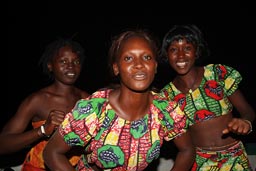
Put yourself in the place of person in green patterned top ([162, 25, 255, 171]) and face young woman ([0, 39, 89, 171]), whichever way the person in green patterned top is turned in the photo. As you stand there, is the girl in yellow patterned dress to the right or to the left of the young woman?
left

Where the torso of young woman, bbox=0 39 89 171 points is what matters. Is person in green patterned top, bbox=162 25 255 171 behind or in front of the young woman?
in front

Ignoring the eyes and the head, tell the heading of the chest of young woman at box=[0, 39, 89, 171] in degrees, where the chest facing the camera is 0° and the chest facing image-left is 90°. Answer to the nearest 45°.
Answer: approximately 315°

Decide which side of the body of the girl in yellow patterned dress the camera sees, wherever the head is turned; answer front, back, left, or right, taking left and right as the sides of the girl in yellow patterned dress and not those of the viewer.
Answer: front

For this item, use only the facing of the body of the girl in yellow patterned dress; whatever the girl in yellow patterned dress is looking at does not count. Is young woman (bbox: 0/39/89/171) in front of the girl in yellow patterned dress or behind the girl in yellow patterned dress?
behind

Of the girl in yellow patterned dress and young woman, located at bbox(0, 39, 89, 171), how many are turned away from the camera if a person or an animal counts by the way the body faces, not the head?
0

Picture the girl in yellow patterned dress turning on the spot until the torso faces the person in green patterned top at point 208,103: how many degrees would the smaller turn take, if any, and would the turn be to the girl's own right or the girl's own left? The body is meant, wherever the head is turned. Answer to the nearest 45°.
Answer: approximately 135° to the girl's own left
